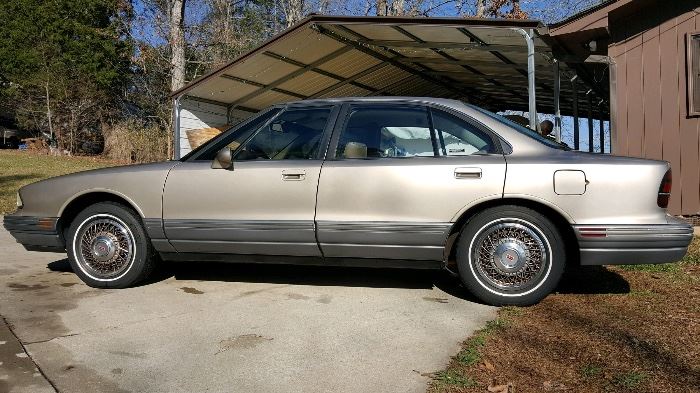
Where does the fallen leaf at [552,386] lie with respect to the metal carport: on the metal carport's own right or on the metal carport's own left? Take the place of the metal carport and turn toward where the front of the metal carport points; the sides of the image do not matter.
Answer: on the metal carport's own left

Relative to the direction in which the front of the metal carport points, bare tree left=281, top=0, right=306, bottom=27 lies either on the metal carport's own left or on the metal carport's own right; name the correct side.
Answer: on the metal carport's own right

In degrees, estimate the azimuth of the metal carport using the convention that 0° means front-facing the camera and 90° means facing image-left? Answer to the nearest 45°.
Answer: approximately 45°
